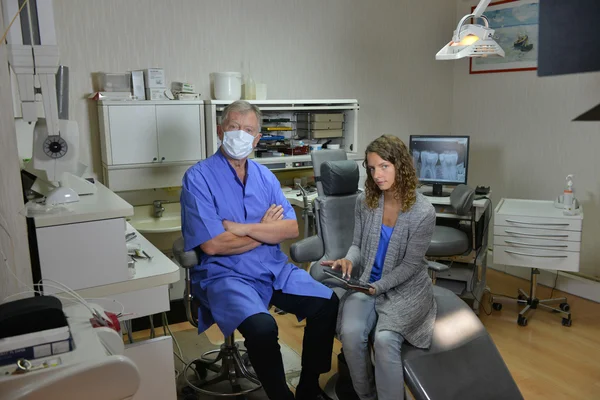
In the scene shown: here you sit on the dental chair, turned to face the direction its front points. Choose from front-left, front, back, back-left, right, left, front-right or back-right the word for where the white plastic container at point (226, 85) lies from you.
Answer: back

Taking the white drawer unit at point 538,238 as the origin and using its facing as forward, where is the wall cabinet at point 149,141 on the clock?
The wall cabinet is roughly at 2 o'clock from the white drawer unit.

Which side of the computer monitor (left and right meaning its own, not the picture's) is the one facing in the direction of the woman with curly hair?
front

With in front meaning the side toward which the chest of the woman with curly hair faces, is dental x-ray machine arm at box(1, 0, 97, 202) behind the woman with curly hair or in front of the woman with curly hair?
in front

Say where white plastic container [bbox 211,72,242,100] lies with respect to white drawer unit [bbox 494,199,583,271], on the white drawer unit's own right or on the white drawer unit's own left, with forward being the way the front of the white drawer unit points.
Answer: on the white drawer unit's own right

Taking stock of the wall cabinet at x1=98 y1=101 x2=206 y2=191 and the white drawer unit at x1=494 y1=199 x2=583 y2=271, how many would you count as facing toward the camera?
2

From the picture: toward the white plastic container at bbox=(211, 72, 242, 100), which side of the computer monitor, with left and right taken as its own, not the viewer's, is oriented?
right

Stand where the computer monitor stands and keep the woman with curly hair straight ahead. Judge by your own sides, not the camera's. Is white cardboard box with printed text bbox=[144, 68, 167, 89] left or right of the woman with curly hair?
right

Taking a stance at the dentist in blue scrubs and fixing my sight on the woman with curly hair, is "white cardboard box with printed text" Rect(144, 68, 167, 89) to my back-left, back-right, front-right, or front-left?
back-left

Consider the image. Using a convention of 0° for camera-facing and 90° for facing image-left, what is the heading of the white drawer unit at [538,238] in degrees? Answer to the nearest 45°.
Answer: approximately 0°

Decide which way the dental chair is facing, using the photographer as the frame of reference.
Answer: facing the viewer and to the right of the viewer

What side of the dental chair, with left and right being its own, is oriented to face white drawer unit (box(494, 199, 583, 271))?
left

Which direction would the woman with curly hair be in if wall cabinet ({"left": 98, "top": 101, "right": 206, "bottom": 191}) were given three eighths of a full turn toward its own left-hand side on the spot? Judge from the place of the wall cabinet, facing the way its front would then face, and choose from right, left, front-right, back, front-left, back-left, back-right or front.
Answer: right

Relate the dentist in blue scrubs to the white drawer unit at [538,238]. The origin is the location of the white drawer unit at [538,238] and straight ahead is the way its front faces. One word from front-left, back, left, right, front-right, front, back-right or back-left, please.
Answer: front-right
